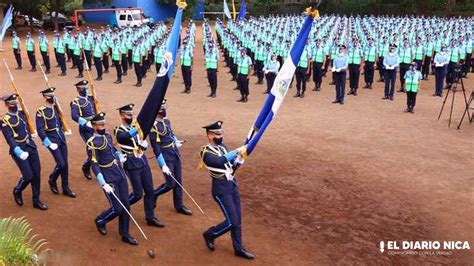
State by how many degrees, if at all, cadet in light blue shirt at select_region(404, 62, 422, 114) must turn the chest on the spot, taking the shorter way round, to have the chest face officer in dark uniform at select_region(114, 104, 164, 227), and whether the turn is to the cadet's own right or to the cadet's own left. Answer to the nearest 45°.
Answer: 0° — they already face them

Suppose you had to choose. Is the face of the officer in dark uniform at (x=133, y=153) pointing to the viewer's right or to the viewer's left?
to the viewer's right

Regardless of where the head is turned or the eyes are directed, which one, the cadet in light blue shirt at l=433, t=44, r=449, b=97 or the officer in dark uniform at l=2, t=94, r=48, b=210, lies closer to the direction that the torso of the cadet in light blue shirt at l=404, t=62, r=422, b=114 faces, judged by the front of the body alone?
the officer in dark uniform

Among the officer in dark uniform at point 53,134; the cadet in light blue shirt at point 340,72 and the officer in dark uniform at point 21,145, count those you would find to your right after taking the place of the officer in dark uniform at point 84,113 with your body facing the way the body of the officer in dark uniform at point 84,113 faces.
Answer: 2

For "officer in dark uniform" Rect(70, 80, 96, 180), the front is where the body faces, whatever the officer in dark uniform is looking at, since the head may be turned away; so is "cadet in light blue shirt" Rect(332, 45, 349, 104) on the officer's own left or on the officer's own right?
on the officer's own left

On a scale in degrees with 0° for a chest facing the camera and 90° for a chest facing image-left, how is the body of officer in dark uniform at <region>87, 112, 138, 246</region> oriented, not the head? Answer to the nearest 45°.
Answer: approximately 315°

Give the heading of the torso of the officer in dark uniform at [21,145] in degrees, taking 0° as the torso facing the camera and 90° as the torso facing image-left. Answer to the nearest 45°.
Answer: approximately 315°
